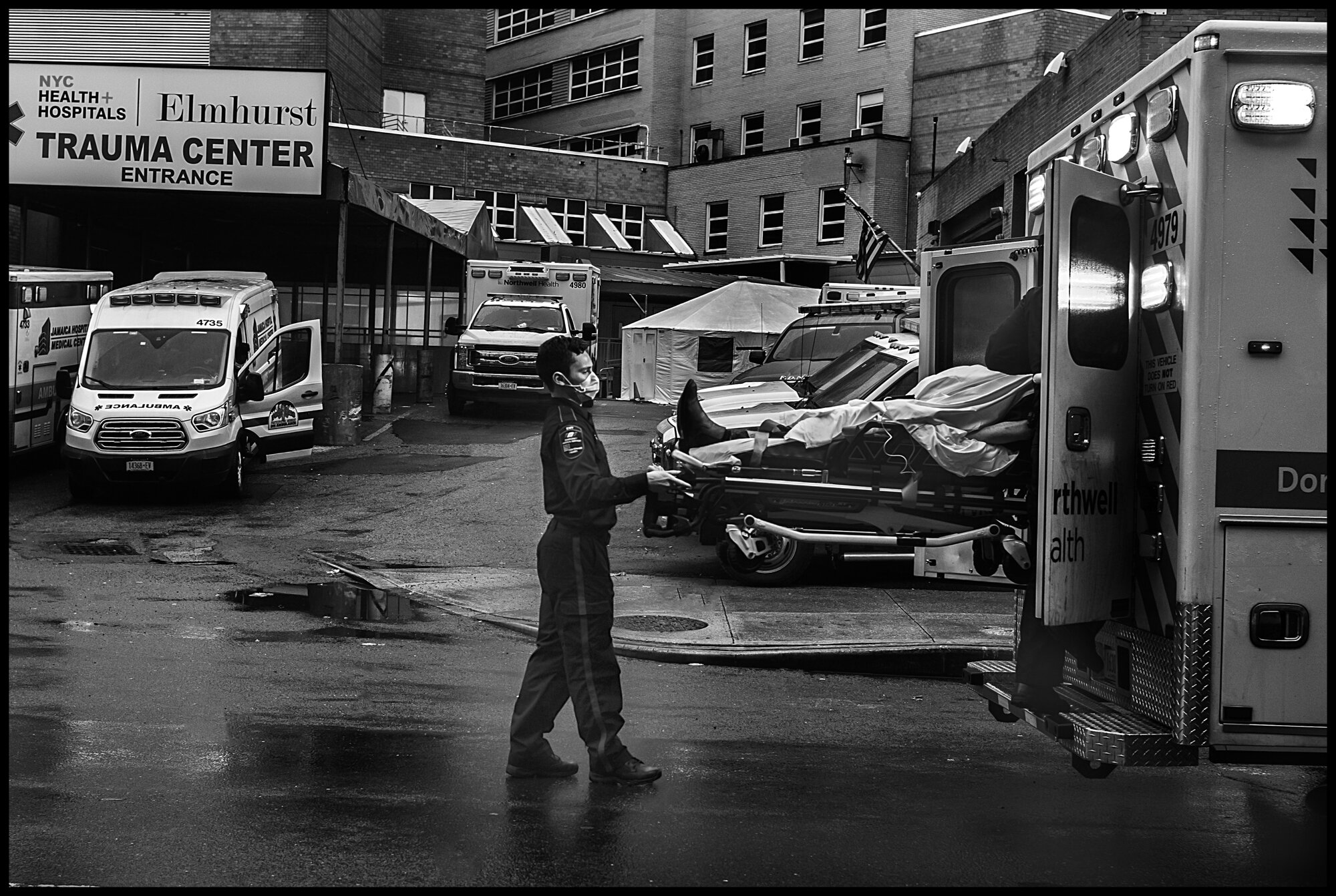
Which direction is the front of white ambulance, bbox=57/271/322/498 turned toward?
toward the camera

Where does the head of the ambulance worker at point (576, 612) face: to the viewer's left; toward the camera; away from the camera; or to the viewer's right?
to the viewer's right

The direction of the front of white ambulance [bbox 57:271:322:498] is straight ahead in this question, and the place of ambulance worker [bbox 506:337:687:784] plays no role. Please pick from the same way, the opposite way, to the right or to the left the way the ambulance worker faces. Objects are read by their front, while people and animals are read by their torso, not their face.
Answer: to the left

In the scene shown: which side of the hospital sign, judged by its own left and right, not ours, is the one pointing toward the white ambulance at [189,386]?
front

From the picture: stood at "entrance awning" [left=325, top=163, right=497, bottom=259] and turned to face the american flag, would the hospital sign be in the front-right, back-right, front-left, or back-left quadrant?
back-right

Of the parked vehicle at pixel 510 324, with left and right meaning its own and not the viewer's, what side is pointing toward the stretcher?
front

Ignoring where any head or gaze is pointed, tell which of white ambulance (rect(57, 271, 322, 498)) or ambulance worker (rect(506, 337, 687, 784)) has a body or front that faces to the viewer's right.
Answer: the ambulance worker

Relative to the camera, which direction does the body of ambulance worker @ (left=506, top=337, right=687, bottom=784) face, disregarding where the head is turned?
to the viewer's right

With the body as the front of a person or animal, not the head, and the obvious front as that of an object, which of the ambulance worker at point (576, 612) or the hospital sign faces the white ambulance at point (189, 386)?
the hospital sign

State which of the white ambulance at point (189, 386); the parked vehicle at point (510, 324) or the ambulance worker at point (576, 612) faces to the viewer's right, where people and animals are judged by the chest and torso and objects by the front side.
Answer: the ambulance worker

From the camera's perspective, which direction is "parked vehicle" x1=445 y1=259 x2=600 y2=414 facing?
toward the camera

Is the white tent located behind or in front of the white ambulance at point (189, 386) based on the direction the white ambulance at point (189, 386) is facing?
behind

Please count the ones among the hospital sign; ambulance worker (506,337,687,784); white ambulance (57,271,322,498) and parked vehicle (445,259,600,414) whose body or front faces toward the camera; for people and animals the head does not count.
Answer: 3
